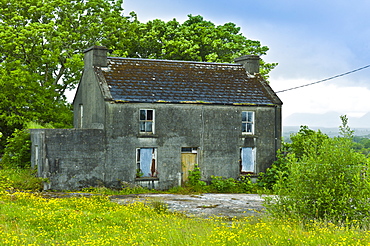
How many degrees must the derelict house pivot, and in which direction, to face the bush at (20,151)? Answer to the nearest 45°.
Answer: approximately 90° to its right

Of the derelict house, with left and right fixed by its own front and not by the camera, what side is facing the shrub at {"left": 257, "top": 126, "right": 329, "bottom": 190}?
left

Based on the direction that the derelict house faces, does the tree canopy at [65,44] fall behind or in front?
behind

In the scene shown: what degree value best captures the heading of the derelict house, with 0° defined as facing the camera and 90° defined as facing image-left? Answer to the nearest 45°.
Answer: approximately 0°

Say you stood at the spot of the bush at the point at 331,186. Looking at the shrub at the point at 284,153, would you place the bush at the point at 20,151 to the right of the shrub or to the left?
left

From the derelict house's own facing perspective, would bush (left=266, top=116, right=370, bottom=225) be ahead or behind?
ahead

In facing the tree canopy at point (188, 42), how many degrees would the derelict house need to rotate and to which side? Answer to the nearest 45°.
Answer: approximately 180°
